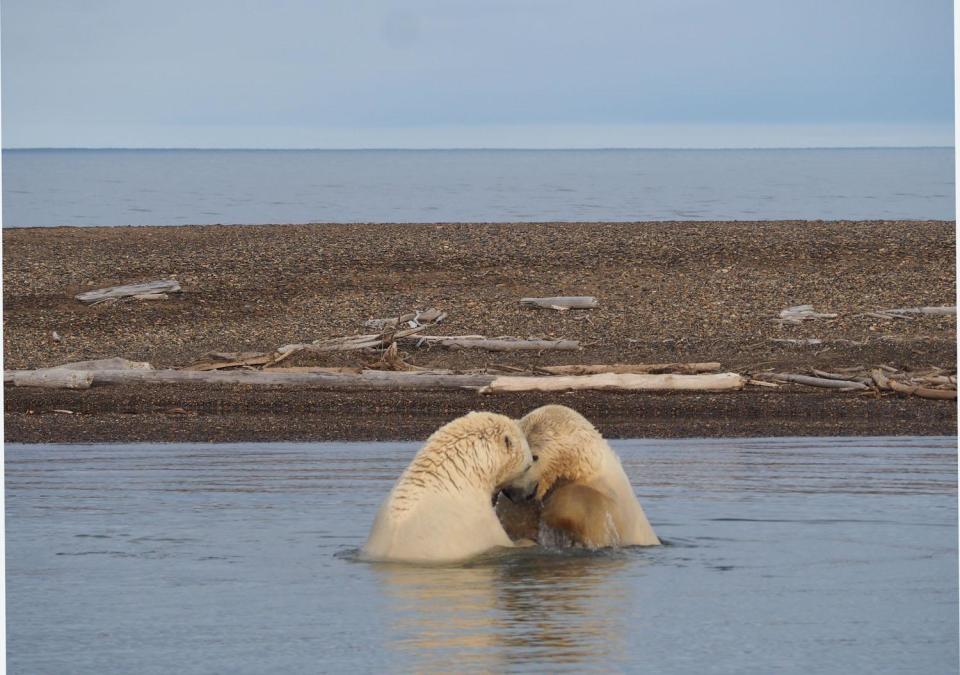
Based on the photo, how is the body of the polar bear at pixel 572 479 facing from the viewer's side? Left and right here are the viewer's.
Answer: facing to the left of the viewer

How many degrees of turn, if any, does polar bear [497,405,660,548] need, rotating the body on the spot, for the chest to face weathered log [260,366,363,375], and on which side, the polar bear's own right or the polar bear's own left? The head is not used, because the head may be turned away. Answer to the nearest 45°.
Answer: approximately 90° to the polar bear's own right

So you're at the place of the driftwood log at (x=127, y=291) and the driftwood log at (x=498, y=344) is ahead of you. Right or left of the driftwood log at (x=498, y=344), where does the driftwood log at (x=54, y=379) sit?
right

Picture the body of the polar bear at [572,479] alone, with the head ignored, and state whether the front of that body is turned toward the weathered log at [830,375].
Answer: no

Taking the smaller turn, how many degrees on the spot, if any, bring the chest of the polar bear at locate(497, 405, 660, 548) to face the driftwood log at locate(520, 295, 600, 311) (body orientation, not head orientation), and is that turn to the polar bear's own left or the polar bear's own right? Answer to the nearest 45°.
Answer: approximately 90° to the polar bear's own right

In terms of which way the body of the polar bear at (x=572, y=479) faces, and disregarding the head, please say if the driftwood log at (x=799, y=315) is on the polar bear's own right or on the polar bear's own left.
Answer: on the polar bear's own right

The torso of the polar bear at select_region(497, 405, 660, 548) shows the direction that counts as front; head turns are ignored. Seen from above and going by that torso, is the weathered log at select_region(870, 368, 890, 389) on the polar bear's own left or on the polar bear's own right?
on the polar bear's own right

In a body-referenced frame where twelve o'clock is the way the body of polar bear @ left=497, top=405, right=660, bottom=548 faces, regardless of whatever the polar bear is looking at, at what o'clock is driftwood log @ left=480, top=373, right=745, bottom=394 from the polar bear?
The driftwood log is roughly at 3 o'clock from the polar bear.

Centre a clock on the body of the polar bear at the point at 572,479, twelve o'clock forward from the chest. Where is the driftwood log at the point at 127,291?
The driftwood log is roughly at 2 o'clock from the polar bear.

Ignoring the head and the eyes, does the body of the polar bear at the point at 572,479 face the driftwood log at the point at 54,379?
no

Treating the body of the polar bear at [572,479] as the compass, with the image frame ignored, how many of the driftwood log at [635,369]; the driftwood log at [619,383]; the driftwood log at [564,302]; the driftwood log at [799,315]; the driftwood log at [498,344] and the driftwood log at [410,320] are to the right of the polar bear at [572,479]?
6

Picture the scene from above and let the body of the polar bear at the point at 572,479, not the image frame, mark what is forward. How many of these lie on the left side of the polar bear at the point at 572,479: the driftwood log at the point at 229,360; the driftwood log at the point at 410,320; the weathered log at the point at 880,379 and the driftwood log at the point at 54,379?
0

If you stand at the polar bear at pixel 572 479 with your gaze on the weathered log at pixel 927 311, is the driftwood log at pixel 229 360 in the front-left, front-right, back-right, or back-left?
front-left

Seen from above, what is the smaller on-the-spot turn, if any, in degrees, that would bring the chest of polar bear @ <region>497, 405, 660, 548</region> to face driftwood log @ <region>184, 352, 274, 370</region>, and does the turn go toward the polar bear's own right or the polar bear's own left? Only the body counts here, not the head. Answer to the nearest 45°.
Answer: approximately 90° to the polar bear's own right

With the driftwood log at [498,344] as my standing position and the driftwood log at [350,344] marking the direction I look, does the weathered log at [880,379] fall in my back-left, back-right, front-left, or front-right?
back-left

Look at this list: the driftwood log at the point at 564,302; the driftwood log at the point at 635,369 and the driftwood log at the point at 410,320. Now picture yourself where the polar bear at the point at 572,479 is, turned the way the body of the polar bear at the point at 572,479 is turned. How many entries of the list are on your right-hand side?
3

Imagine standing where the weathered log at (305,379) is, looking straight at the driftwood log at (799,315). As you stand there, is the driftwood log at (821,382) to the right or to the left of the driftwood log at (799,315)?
right
